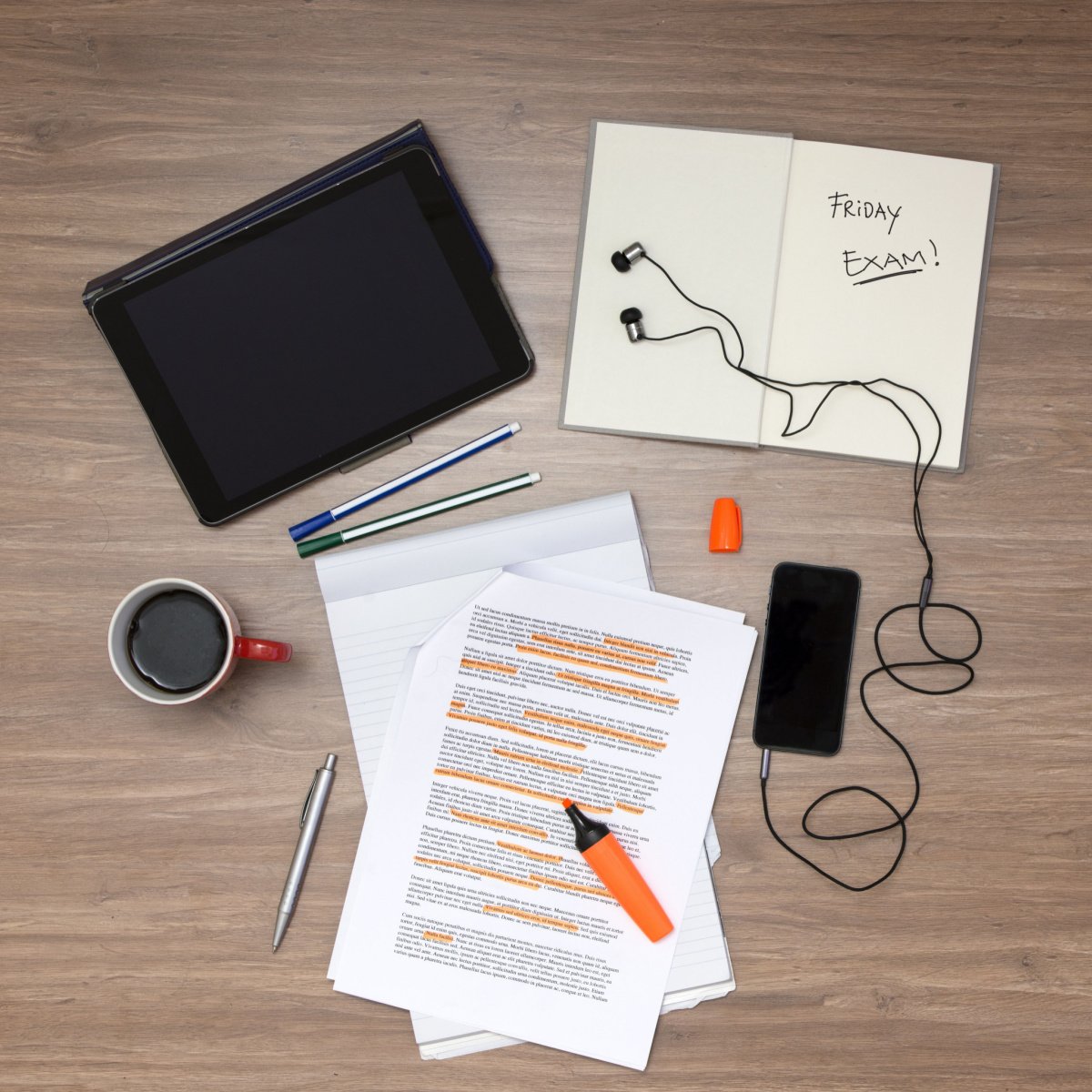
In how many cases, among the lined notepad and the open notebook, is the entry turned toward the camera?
2

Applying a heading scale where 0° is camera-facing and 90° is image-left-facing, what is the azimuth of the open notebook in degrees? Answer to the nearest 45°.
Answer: approximately 0°

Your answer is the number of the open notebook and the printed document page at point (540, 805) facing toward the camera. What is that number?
2
